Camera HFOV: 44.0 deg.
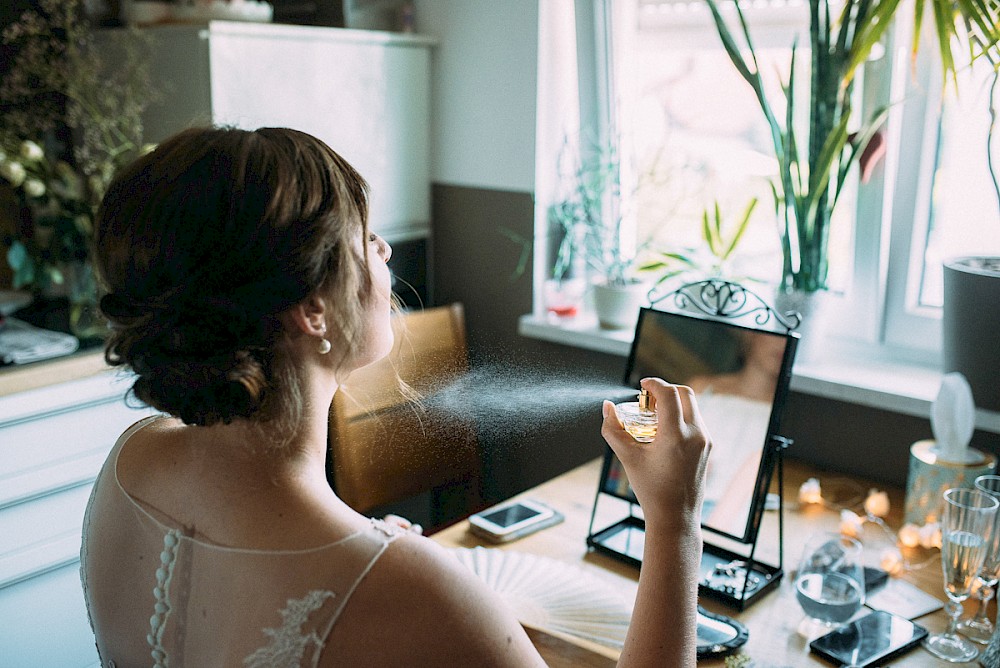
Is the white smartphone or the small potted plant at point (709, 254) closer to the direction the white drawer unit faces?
the white smartphone

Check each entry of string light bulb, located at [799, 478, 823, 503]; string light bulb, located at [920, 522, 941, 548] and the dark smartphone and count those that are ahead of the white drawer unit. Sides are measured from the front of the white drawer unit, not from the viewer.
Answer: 3

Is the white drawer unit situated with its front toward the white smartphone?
yes

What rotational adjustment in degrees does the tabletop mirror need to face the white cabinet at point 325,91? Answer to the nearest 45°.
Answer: approximately 90° to its right

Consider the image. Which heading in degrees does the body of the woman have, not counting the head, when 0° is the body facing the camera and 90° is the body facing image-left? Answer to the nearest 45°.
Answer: approximately 225°

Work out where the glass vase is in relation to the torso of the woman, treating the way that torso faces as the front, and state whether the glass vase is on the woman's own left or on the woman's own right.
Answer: on the woman's own left

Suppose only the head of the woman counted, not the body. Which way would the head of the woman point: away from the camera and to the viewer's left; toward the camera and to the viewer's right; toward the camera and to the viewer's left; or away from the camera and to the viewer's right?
away from the camera and to the viewer's right

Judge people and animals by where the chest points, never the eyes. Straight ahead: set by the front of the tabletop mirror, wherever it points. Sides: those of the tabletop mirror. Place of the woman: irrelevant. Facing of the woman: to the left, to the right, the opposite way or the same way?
the opposite way
